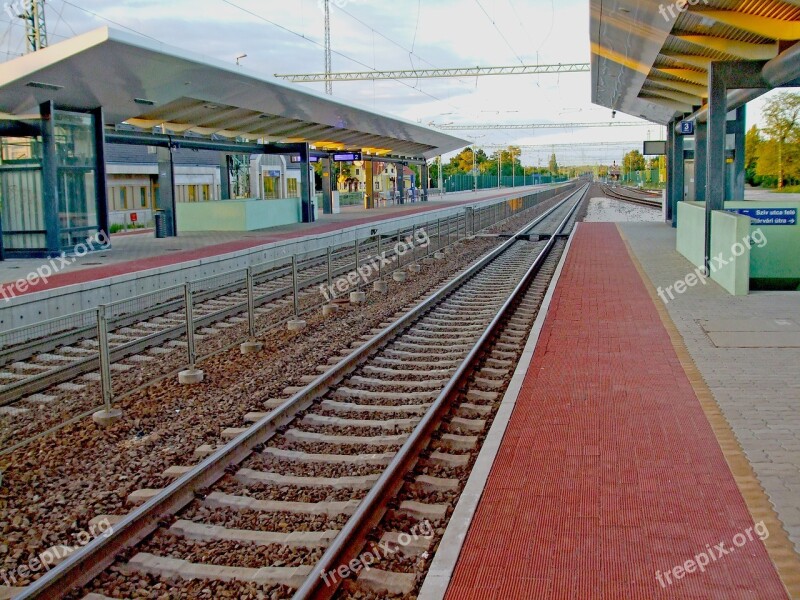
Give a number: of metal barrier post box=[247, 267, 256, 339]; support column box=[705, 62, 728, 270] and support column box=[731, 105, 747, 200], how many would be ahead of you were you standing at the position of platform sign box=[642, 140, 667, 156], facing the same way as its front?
3

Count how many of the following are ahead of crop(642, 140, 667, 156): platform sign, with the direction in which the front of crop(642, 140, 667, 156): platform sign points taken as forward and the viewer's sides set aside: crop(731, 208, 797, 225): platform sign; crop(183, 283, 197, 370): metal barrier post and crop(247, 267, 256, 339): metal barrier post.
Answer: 3

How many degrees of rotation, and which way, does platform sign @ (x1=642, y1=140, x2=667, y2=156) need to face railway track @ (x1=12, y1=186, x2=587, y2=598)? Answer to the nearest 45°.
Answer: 0° — it already faces it

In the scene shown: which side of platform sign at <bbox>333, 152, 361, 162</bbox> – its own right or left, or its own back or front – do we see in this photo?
front

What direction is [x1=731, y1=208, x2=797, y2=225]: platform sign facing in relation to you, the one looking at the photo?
facing the viewer

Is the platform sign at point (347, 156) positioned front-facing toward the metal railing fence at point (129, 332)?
yes

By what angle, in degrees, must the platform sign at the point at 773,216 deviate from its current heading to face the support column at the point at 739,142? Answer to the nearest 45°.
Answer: approximately 180°

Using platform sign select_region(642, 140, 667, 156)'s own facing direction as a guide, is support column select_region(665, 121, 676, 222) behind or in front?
in front

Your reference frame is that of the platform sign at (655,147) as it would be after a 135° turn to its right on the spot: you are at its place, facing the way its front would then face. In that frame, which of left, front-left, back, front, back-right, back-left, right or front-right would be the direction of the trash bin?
left

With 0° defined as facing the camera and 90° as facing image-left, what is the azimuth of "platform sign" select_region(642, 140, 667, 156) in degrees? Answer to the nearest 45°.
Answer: approximately 0°

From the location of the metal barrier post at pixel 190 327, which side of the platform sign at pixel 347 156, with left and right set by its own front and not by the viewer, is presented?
front

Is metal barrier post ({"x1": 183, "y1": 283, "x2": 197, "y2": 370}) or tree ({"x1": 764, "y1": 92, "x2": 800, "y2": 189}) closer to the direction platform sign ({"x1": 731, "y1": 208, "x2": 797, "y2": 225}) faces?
the metal barrier post
